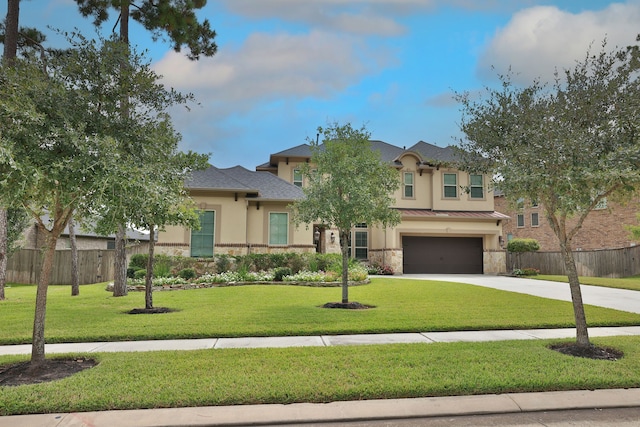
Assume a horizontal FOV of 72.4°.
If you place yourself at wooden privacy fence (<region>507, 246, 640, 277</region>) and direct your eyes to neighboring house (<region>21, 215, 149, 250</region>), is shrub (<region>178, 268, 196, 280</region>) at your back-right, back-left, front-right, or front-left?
front-left

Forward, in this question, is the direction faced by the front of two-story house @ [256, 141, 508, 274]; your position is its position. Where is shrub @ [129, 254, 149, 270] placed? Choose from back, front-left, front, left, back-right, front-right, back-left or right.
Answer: front-right

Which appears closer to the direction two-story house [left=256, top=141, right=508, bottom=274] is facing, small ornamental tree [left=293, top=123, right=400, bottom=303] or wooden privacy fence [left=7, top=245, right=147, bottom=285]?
the small ornamental tree

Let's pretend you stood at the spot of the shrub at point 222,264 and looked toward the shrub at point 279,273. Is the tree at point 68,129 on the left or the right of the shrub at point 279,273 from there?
right

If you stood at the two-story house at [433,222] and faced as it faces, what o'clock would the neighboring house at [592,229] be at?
The neighboring house is roughly at 8 o'clock from the two-story house.

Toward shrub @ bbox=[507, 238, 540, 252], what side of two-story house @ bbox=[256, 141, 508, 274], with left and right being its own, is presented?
left

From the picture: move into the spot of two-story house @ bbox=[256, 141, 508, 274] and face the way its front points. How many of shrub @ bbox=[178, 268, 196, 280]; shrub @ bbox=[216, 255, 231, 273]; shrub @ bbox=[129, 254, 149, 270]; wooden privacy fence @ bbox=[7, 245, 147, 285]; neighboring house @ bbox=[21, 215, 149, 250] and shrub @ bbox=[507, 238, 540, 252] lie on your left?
1

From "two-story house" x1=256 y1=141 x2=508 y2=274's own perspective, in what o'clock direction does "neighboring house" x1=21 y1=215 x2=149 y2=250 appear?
The neighboring house is roughly at 3 o'clock from the two-story house.

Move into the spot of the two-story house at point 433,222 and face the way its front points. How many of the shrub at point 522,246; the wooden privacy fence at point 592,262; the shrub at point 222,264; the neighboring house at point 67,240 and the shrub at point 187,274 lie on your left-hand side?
2

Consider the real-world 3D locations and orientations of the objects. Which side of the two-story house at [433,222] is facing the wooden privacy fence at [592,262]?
left

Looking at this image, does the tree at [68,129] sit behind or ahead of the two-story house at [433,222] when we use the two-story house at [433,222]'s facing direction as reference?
ahead

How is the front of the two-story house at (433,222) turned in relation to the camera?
facing the viewer

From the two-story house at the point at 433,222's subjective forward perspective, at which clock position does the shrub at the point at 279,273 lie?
The shrub is roughly at 1 o'clock from the two-story house.

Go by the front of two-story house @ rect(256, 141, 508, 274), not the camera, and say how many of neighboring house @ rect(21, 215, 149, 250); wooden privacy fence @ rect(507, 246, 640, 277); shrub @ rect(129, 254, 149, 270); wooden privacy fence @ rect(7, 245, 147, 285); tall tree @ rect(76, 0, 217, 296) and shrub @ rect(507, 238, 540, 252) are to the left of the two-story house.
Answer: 2

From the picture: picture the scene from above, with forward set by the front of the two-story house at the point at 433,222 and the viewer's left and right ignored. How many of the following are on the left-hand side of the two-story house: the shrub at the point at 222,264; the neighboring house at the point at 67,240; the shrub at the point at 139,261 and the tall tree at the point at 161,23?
0
